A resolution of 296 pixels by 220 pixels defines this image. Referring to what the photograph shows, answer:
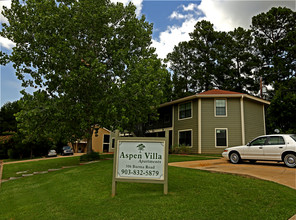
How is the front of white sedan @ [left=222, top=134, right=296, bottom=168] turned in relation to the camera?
facing to the left of the viewer

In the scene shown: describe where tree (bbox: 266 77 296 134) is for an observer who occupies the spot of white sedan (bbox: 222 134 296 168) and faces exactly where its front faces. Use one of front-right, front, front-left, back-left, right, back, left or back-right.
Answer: right

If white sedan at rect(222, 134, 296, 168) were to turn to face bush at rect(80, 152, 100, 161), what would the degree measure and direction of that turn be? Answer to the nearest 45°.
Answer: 0° — it already faces it

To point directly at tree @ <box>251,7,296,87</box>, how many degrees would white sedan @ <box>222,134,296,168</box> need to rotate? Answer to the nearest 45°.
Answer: approximately 90° to its right

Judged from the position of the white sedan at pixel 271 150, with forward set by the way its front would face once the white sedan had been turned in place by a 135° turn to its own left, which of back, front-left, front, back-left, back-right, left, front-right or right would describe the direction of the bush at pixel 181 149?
back

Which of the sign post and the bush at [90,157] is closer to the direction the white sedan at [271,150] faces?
the bush

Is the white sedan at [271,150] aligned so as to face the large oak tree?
yes

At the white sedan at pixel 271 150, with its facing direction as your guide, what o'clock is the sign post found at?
The sign post is roughly at 10 o'clock from the white sedan.

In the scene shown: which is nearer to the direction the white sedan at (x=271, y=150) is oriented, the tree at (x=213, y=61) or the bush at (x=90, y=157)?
the bush

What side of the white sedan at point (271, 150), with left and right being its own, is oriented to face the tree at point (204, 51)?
right
